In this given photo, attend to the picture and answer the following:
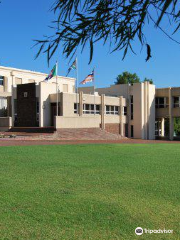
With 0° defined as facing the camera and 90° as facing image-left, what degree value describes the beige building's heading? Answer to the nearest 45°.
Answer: approximately 0°
